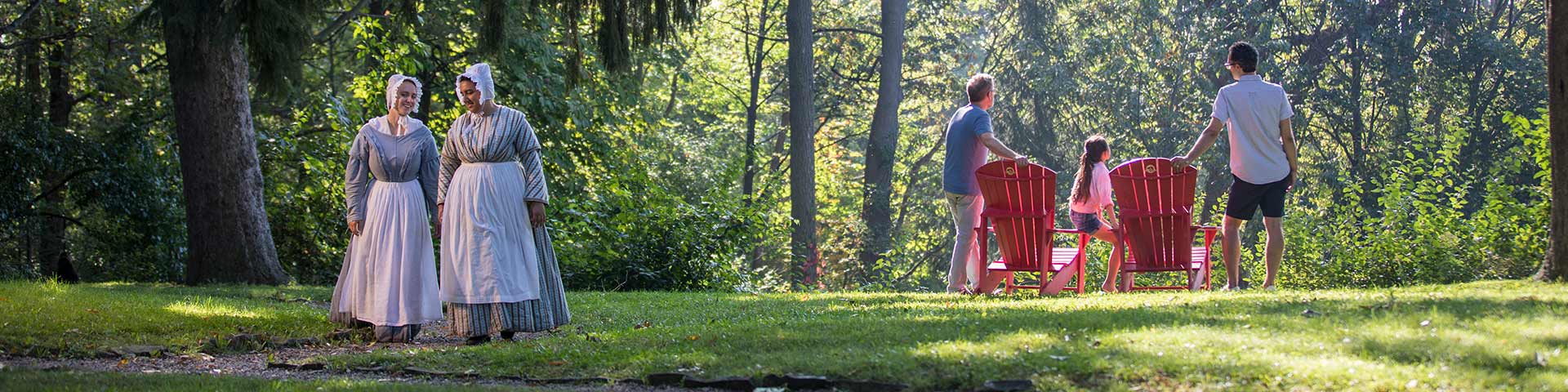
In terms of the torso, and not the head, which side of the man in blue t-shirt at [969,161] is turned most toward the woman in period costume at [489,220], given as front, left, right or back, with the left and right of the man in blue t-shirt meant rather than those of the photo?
back

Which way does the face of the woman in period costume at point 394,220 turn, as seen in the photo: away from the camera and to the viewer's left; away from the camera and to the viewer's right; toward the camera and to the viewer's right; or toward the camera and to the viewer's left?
toward the camera and to the viewer's right

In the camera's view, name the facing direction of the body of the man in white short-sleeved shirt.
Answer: away from the camera

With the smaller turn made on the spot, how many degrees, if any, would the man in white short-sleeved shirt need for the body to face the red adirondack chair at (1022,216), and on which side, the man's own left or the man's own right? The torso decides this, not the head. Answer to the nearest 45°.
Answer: approximately 90° to the man's own left

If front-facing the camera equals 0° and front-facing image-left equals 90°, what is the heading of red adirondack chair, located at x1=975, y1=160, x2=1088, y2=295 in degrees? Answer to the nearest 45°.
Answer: approximately 225°
